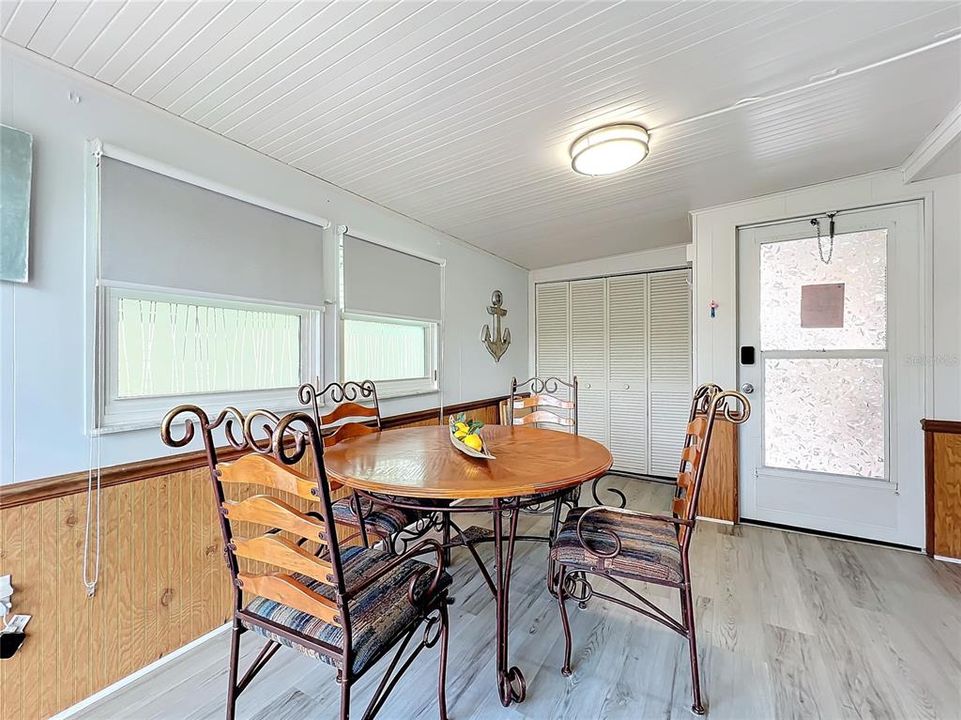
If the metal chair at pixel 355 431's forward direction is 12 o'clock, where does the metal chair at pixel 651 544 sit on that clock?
the metal chair at pixel 651 544 is roughly at 12 o'clock from the metal chair at pixel 355 431.

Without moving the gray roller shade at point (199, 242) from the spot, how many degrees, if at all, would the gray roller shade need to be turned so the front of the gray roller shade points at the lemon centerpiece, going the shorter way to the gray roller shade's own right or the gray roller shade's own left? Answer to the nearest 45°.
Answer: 0° — it already faces it

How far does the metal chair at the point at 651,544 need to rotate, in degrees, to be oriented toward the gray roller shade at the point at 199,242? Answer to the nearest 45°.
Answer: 0° — it already faces it

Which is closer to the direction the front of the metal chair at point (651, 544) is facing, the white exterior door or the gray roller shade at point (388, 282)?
the gray roller shade

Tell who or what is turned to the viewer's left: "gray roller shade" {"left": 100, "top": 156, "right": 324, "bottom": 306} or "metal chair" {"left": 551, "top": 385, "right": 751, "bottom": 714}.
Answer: the metal chair

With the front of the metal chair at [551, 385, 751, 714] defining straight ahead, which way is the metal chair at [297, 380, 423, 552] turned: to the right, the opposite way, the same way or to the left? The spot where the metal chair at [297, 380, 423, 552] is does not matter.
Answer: the opposite way

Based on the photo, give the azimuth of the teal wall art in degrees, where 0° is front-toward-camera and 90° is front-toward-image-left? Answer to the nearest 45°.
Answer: approximately 315°

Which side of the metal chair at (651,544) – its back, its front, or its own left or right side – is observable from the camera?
left

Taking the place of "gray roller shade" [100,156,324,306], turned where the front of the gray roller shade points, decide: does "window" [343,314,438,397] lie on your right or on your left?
on your left

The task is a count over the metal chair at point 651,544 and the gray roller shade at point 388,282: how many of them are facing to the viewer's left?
1

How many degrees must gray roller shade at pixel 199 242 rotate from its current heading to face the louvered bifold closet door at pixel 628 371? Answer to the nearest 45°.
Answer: approximately 45° to its left
